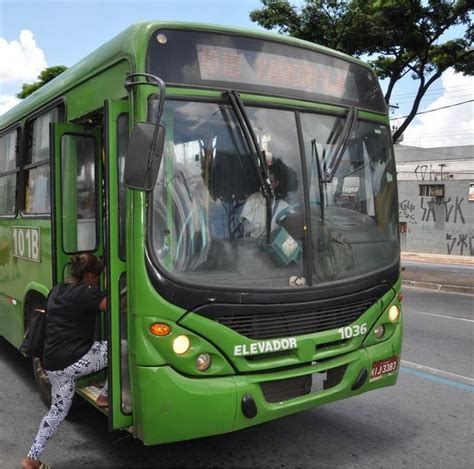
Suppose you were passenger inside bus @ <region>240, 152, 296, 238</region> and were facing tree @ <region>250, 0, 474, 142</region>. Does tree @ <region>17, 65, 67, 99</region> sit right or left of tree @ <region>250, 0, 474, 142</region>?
left

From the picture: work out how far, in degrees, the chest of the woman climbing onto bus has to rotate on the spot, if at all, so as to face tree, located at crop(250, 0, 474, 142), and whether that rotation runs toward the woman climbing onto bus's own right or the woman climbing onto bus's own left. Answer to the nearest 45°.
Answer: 0° — they already face it

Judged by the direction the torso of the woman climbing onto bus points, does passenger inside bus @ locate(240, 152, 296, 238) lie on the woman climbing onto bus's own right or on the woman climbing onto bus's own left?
on the woman climbing onto bus's own right

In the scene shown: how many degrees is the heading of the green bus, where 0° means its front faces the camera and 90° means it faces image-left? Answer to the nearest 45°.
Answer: approximately 315°

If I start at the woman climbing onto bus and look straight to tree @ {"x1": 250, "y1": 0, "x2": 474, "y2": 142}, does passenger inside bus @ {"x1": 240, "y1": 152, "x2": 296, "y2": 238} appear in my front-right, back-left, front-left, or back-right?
front-right

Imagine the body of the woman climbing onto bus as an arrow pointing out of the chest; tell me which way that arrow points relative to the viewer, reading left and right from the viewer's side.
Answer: facing away from the viewer and to the right of the viewer

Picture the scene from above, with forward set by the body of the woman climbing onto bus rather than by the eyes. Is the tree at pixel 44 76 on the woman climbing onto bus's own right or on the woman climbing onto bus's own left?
on the woman climbing onto bus's own left

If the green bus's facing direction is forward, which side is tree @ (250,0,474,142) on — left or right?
on its left
